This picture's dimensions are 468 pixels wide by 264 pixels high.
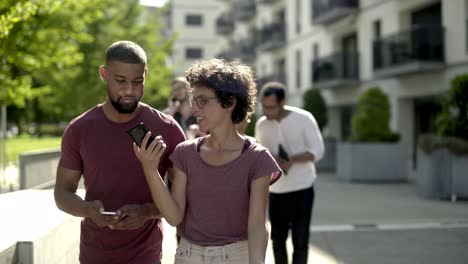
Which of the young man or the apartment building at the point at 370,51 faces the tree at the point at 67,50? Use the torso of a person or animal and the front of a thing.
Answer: the apartment building

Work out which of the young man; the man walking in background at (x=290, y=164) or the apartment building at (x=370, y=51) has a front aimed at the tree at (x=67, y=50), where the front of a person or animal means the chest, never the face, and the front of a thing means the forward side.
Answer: the apartment building

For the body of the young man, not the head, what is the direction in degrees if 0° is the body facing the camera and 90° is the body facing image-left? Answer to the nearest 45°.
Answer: approximately 0°

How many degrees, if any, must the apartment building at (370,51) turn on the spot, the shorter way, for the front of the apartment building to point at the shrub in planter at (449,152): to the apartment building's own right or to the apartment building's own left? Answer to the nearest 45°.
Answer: approximately 45° to the apartment building's own left

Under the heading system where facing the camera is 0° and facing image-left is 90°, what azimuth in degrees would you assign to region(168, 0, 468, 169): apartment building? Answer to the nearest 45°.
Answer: approximately 45°

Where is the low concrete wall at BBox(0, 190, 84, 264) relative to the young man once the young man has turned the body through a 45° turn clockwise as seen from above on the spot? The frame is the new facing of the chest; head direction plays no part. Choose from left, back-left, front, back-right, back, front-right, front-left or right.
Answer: right
